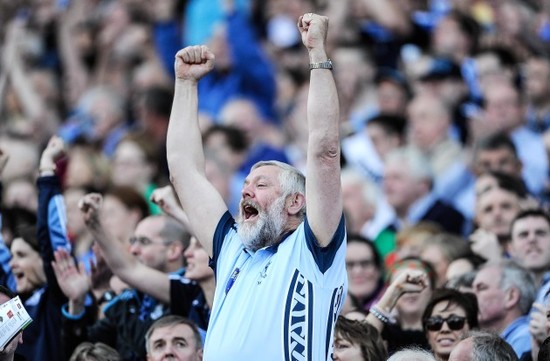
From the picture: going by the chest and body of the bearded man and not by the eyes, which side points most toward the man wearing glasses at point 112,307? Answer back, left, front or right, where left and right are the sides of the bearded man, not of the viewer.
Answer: right

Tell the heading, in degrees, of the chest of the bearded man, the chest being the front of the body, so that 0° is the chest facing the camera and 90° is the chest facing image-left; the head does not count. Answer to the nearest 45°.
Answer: approximately 45°

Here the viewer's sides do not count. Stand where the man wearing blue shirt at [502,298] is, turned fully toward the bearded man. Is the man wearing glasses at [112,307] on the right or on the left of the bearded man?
right
